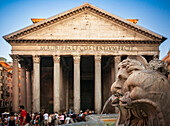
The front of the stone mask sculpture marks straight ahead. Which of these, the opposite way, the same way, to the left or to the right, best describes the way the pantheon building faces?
to the left

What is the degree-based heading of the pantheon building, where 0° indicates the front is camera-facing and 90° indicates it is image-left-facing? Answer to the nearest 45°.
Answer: approximately 0°

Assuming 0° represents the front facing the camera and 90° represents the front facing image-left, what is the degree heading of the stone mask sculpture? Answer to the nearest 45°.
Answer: approximately 90°

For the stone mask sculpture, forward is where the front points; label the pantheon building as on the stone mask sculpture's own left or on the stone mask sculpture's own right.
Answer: on the stone mask sculpture's own right

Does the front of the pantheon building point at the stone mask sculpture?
yes

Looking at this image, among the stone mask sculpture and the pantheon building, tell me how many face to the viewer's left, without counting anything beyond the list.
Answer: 1
